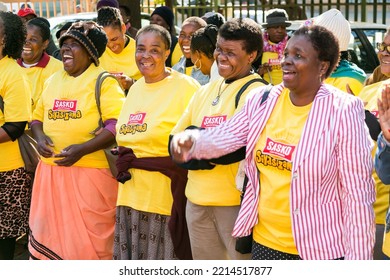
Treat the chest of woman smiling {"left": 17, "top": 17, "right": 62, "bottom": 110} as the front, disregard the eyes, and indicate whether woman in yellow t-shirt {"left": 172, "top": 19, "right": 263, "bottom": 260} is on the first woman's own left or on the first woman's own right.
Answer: on the first woman's own left

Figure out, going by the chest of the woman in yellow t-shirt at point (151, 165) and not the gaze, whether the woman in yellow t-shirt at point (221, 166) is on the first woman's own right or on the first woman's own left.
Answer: on the first woman's own left

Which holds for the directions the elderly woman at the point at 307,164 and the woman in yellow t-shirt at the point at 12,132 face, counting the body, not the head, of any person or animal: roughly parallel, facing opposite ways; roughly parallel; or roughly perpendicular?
roughly parallel

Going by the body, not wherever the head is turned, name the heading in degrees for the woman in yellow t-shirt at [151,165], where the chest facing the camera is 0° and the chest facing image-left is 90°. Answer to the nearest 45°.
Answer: approximately 45°

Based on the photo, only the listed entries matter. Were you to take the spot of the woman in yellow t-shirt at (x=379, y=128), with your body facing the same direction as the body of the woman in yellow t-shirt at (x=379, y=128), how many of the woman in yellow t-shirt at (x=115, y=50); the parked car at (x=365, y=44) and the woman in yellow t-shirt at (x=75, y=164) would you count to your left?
0

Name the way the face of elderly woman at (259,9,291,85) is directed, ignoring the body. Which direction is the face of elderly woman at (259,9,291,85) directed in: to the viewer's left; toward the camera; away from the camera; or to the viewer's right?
toward the camera

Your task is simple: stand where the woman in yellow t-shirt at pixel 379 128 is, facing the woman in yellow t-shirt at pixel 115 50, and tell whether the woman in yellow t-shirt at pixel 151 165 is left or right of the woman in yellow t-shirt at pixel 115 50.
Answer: left

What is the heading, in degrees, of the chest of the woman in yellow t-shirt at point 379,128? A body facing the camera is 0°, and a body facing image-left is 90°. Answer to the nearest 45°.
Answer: approximately 45°

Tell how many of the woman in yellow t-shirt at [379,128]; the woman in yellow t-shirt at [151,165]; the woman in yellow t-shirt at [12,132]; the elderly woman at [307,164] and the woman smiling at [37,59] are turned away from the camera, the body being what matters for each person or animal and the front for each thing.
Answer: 0

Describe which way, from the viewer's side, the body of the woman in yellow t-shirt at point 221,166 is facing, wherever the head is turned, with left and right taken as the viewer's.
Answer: facing the viewer and to the left of the viewer

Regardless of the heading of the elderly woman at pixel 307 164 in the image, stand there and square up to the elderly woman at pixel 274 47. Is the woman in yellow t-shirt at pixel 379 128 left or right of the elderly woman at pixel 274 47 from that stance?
right

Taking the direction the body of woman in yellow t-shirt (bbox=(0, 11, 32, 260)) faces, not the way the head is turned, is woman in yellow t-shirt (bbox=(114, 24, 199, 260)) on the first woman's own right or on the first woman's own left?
on the first woman's own left

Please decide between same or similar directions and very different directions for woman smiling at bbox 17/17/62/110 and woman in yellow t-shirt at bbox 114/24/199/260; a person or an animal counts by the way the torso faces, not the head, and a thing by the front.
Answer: same or similar directions

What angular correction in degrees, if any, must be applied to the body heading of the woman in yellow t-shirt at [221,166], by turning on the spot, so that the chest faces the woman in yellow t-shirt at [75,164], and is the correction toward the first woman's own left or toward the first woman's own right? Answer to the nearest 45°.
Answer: approximately 90° to the first woman's own right

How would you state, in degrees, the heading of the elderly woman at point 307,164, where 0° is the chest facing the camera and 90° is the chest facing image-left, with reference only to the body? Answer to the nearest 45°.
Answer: approximately 45°

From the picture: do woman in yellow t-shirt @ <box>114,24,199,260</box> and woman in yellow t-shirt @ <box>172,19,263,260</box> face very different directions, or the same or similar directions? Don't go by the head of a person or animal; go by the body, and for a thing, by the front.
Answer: same or similar directions

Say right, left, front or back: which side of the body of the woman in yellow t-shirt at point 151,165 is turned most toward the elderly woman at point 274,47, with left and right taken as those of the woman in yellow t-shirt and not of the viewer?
back
